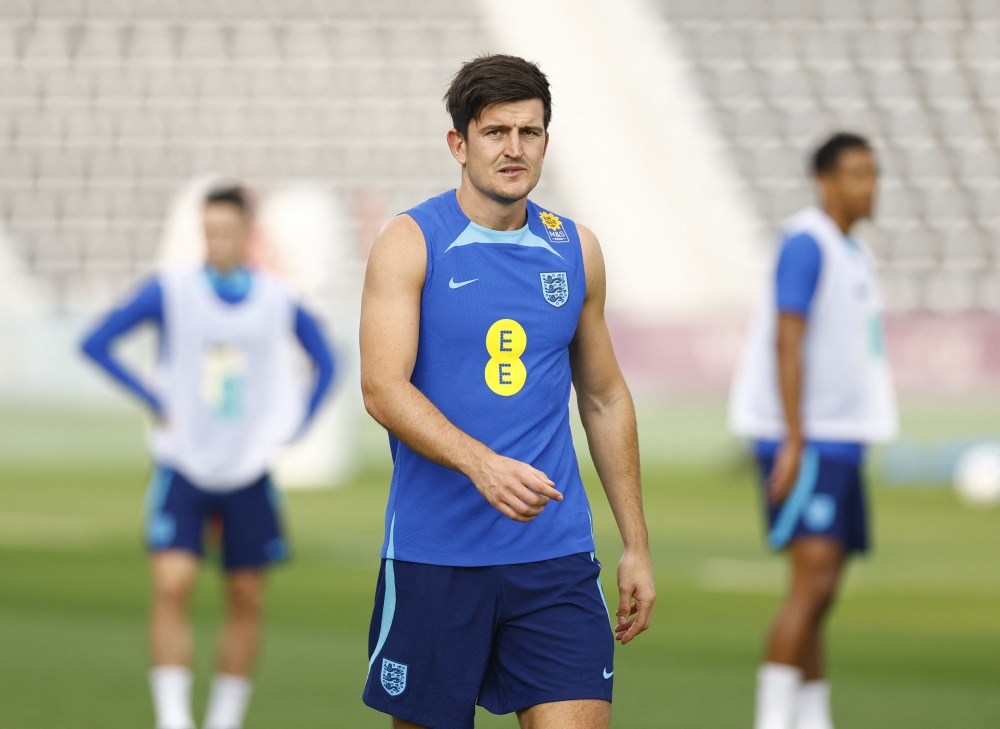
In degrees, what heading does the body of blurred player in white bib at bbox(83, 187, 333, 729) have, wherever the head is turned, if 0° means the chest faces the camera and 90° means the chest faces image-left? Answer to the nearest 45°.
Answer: approximately 0°

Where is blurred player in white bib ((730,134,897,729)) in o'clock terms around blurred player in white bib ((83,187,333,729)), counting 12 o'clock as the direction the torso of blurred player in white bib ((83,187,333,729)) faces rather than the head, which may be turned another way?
blurred player in white bib ((730,134,897,729)) is roughly at 10 o'clock from blurred player in white bib ((83,187,333,729)).

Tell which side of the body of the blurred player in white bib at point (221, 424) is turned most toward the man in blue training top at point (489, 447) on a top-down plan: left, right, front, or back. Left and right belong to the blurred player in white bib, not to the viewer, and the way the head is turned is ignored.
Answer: front

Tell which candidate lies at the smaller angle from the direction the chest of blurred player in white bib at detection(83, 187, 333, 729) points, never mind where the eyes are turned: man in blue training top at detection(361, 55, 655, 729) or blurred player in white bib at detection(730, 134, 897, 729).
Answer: the man in blue training top
